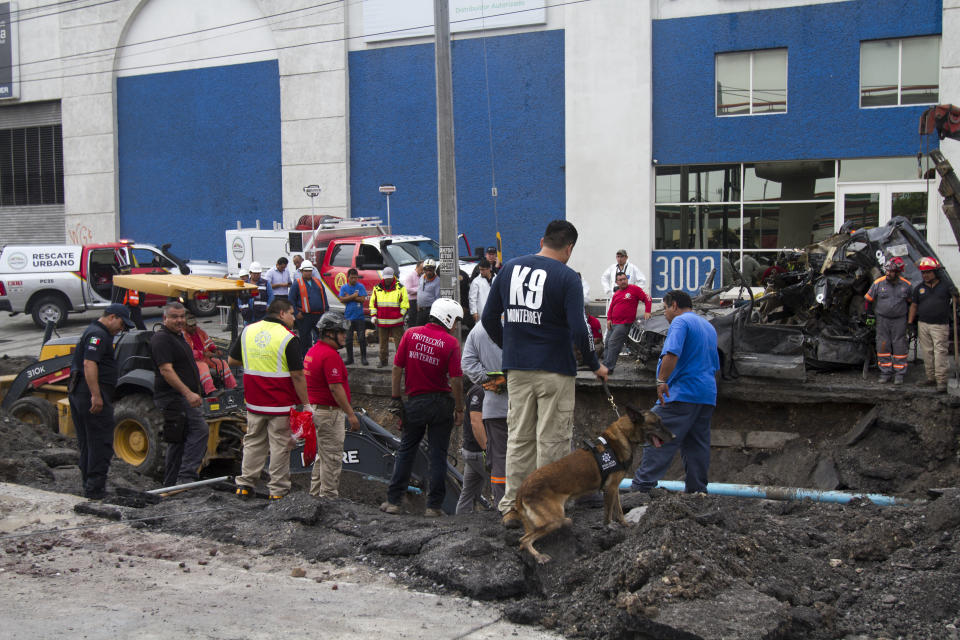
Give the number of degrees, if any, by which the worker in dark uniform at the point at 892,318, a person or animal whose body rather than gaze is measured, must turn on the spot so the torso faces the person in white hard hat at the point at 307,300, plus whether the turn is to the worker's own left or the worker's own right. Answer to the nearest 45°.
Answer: approximately 90° to the worker's own right

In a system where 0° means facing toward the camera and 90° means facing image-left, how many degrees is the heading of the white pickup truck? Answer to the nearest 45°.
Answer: approximately 270°

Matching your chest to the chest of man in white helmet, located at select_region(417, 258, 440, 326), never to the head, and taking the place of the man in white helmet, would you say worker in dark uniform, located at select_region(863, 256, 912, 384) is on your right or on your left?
on your left

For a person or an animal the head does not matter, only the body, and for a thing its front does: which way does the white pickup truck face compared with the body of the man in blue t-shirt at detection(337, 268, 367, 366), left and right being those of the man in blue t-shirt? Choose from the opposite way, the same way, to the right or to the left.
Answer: to the left

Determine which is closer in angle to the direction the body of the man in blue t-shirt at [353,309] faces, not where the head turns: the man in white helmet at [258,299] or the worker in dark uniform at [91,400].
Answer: the worker in dark uniform

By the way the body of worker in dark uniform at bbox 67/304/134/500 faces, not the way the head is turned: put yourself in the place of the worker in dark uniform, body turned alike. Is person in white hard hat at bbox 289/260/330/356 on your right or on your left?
on your left

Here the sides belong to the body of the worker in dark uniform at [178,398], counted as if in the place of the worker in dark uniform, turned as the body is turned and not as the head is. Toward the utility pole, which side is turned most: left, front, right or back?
left

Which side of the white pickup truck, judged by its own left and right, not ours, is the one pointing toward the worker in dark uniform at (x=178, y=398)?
right

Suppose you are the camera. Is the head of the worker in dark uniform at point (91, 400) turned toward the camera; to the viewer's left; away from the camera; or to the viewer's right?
to the viewer's right
